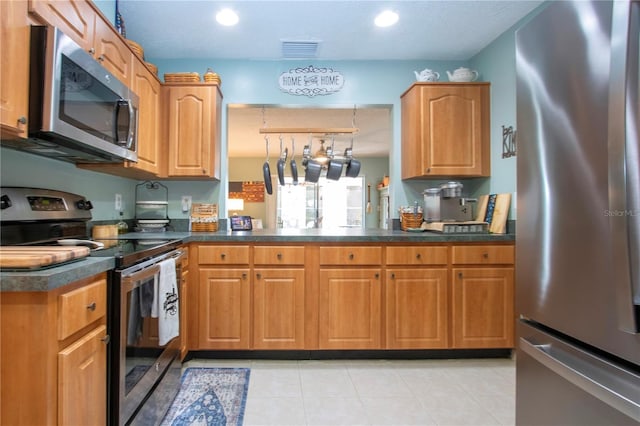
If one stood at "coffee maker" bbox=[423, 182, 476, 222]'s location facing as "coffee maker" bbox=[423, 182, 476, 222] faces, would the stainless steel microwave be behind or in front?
in front

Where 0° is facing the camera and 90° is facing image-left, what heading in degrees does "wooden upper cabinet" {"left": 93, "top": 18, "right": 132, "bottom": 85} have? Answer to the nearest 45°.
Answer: approximately 315°

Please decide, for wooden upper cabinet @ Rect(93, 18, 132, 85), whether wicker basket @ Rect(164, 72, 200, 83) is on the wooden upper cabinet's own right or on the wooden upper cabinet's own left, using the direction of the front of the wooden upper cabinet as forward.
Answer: on the wooden upper cabinet's own left

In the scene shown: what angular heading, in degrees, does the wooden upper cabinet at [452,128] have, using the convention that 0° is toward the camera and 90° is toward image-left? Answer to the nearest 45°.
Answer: approximately 0°

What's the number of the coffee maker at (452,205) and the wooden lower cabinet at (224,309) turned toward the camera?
2

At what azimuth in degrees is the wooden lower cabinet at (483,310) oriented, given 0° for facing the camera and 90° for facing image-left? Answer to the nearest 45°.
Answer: approximately 0°

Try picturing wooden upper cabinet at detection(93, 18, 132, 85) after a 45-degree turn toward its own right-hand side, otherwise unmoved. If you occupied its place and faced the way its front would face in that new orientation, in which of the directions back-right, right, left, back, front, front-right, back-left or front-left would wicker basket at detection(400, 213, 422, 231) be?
left

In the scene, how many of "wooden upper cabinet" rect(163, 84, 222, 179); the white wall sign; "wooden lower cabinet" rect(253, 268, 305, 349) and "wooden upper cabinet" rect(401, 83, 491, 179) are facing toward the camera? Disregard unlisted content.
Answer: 4

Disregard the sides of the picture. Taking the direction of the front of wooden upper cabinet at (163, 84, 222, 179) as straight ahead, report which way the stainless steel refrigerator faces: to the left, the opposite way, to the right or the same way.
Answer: to the right

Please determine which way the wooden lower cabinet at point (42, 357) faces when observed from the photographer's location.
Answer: facing the viewer and to the right of the viewer

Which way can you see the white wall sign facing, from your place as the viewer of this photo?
facing the viewer

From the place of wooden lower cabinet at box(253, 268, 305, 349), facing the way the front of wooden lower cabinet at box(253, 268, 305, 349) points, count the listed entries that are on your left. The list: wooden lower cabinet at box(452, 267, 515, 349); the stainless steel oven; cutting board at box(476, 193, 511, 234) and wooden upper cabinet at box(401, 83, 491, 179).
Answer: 3

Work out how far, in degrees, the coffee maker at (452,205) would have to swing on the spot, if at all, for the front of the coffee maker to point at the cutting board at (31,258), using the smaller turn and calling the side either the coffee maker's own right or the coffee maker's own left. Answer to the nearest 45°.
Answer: approximately 45° to the coffee maker's own right

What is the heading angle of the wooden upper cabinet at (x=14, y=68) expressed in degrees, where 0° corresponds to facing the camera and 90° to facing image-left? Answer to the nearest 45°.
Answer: approximately 315°

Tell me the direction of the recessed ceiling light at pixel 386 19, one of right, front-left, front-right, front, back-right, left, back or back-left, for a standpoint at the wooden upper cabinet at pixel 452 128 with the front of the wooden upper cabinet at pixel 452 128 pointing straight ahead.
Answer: front-right
